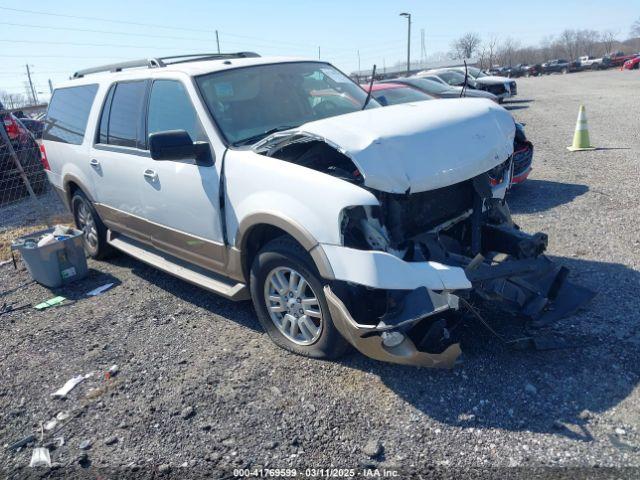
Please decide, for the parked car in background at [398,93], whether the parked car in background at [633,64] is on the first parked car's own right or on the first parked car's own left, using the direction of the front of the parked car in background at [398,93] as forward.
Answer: on the first parked car's own left

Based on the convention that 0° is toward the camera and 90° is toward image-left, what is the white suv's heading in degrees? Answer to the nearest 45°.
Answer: approximately 315°

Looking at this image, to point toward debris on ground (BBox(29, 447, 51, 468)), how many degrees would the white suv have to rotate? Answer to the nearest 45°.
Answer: approximately 90° to its right

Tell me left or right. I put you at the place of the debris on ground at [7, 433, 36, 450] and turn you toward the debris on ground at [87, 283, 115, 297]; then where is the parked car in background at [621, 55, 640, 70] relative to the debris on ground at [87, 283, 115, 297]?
right
